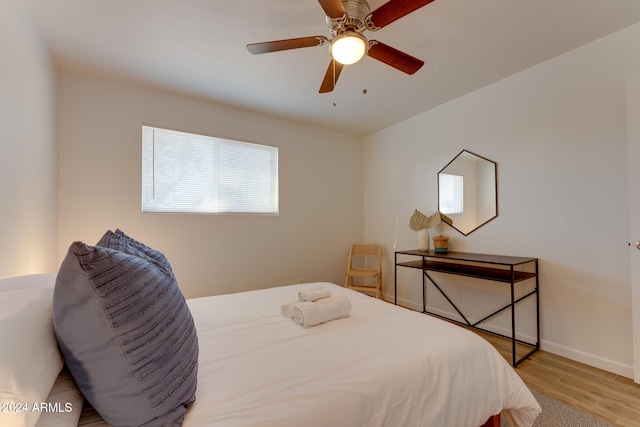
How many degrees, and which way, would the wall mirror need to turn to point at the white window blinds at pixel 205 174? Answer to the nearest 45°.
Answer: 0° — it already faces it

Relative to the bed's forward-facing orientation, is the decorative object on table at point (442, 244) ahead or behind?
ahead

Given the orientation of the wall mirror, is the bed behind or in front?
in front

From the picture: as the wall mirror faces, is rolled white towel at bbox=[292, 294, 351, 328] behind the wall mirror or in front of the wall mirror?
in front

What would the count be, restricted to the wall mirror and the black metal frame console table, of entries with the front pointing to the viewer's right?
0

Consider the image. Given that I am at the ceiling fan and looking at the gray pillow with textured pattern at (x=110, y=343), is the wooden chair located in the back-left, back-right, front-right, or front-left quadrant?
back-right

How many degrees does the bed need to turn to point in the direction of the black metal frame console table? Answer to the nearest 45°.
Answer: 0° — it already faces it

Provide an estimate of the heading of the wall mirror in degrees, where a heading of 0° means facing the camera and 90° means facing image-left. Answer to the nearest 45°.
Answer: approximately 45°

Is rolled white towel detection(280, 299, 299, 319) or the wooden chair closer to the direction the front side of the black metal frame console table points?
the rolled white towel

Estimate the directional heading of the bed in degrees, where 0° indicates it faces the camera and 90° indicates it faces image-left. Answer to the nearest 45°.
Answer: approximately 225°

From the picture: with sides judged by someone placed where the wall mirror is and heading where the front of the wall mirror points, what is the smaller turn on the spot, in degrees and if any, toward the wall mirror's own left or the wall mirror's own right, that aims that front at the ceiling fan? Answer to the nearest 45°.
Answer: approximately 45° to the wall mirror's own left
